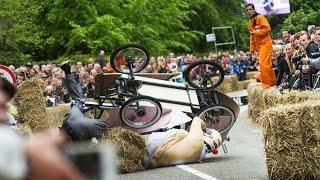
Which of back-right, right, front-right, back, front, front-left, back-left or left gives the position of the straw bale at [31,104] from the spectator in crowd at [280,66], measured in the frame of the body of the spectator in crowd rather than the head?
front

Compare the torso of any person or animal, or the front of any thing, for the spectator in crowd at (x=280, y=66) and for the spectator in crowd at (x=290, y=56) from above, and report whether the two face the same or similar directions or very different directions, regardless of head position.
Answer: same or similar directions

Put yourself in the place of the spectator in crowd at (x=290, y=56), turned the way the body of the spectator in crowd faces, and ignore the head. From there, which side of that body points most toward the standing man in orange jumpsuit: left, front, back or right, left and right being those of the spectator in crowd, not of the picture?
front

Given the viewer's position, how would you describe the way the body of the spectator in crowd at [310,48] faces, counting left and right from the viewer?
facing the viewer and to the left of the viewer

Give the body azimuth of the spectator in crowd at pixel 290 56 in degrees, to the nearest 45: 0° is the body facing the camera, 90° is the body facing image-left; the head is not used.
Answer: approximately 45°

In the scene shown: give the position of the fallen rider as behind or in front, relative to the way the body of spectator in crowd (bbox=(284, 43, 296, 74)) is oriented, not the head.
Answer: in front

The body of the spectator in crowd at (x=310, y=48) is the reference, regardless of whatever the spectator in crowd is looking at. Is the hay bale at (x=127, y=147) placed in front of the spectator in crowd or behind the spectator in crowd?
in front

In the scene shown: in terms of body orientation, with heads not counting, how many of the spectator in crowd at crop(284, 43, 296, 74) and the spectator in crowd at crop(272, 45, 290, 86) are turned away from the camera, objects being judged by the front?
0

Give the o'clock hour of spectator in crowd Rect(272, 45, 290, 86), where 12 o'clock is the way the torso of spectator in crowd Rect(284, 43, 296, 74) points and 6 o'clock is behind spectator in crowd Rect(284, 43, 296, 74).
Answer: spectator in crowd Rect(272, 45, 290, 86) is roughly at 12 o'clock from spectator in crowd Rect(284, 43, 296, 74).

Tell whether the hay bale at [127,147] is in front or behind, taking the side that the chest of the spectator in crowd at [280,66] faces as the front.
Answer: in front

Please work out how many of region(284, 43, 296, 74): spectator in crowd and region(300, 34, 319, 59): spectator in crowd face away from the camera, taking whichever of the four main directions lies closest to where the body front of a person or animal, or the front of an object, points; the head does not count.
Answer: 0

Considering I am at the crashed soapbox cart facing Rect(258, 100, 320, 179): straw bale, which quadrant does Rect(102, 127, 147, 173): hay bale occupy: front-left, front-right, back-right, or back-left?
front-right

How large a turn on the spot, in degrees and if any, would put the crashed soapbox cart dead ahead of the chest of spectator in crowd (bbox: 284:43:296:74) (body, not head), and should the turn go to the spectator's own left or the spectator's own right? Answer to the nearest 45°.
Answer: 0° — they already face it
